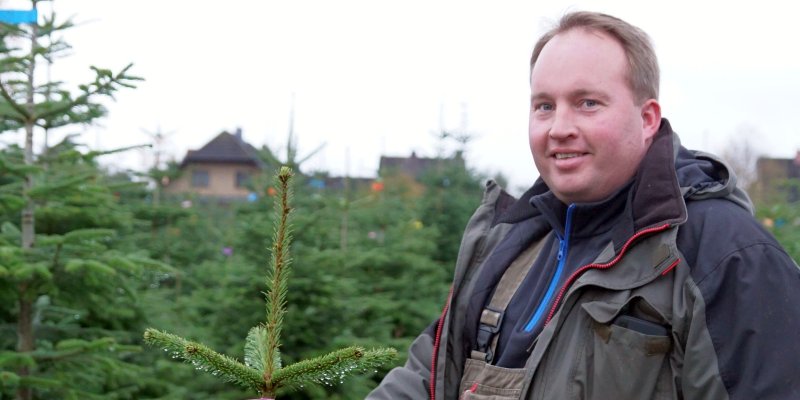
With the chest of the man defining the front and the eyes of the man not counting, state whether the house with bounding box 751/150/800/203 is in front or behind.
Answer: behind

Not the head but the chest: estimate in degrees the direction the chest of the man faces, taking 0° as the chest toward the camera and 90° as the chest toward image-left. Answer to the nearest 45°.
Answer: approximately 45°

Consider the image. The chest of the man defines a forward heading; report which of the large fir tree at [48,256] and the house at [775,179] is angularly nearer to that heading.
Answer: the large fir tree

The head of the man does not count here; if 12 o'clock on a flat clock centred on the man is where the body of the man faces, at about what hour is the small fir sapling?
The small fir sapling is roughly at 12 o'clock from the man.

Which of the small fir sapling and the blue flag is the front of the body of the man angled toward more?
the small fir sapling

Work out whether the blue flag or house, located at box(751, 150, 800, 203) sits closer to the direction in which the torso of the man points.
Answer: the blue flag

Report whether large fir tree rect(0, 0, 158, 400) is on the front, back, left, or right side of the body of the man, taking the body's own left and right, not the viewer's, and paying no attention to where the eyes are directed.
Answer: right

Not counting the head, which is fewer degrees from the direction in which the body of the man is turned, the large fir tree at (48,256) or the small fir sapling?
the small fir sapling
